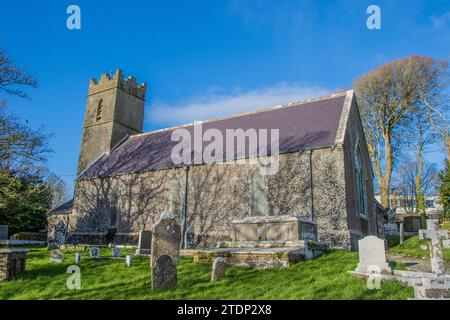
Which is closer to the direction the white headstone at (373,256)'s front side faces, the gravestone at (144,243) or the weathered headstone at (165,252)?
the weathered headstone

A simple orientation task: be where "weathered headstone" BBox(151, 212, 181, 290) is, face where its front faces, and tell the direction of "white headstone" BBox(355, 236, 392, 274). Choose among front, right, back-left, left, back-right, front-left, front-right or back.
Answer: left

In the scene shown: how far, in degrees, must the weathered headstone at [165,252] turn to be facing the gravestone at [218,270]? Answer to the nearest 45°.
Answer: approximately 90° to its left

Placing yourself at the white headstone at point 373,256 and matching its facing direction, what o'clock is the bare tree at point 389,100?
The bare tree is roughly at 6 o'clock from the white headstone.

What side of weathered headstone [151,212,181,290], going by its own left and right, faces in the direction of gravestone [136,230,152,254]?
back

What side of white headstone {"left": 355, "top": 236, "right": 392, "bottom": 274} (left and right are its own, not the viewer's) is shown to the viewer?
front

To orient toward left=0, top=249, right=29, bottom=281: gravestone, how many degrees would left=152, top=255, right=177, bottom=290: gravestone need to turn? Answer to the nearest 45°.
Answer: approximately 135° to its right

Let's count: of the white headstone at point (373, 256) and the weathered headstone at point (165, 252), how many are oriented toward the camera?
2

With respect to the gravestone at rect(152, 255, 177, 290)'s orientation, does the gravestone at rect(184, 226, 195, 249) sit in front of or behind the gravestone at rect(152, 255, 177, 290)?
behind

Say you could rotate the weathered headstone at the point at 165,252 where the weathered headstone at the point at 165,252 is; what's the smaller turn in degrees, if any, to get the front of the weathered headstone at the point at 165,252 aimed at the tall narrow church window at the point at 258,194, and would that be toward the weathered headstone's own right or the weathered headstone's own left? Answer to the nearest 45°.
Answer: approximately 135° to the weathered headstone's own left

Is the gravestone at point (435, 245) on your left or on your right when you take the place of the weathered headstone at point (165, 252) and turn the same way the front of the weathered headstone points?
on your left

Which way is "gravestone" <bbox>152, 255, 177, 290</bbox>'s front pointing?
toward the camera
